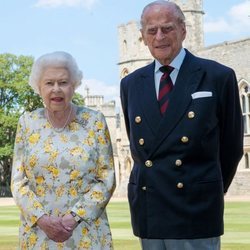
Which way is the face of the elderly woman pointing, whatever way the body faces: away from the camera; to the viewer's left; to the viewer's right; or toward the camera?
toward the camera

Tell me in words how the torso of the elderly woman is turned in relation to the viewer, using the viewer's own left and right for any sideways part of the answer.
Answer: facing the viewer
